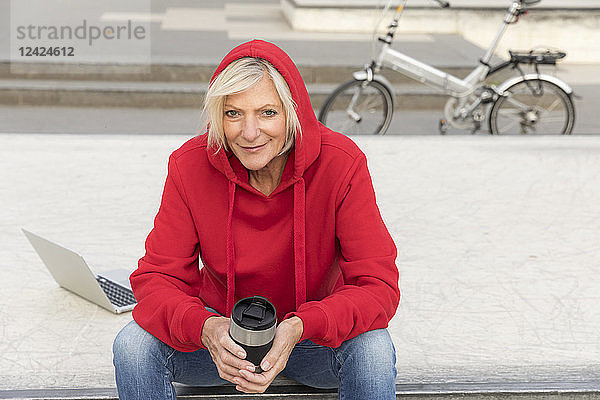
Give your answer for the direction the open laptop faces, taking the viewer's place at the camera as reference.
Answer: facing away from the viewer and to the right of the viewer

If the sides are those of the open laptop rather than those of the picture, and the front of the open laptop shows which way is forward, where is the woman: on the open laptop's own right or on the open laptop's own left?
on the open laptop's own right

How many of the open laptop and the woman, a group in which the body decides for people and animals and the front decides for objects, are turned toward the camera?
1

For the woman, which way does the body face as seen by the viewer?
toward the camera

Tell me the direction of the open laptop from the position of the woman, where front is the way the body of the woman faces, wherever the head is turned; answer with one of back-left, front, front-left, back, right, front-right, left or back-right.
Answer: back-right

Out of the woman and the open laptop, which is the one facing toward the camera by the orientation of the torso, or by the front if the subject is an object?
the woman

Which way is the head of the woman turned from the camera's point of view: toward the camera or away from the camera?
toward the camera
